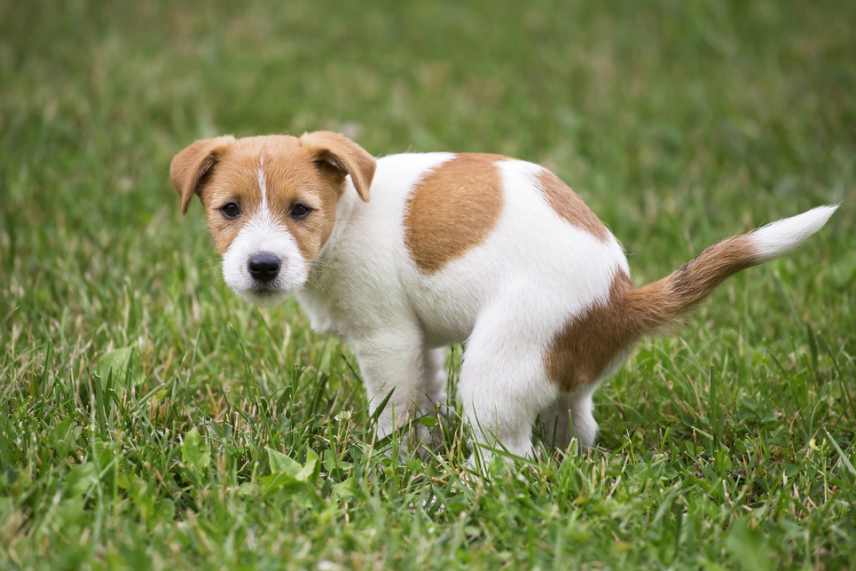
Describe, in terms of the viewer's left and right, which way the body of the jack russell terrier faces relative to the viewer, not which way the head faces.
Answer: facing to the left of the viewer
